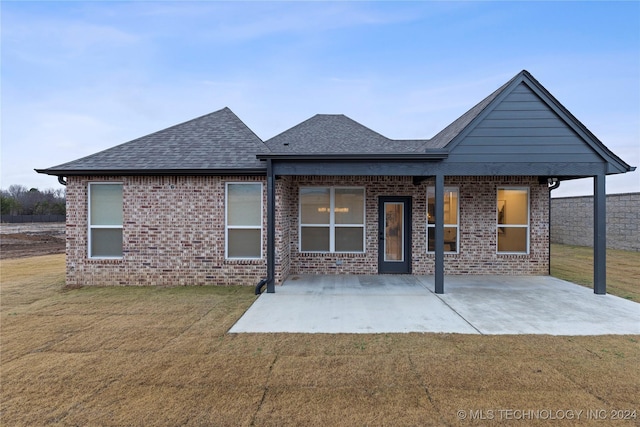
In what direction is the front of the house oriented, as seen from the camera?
facing away from the viewer
